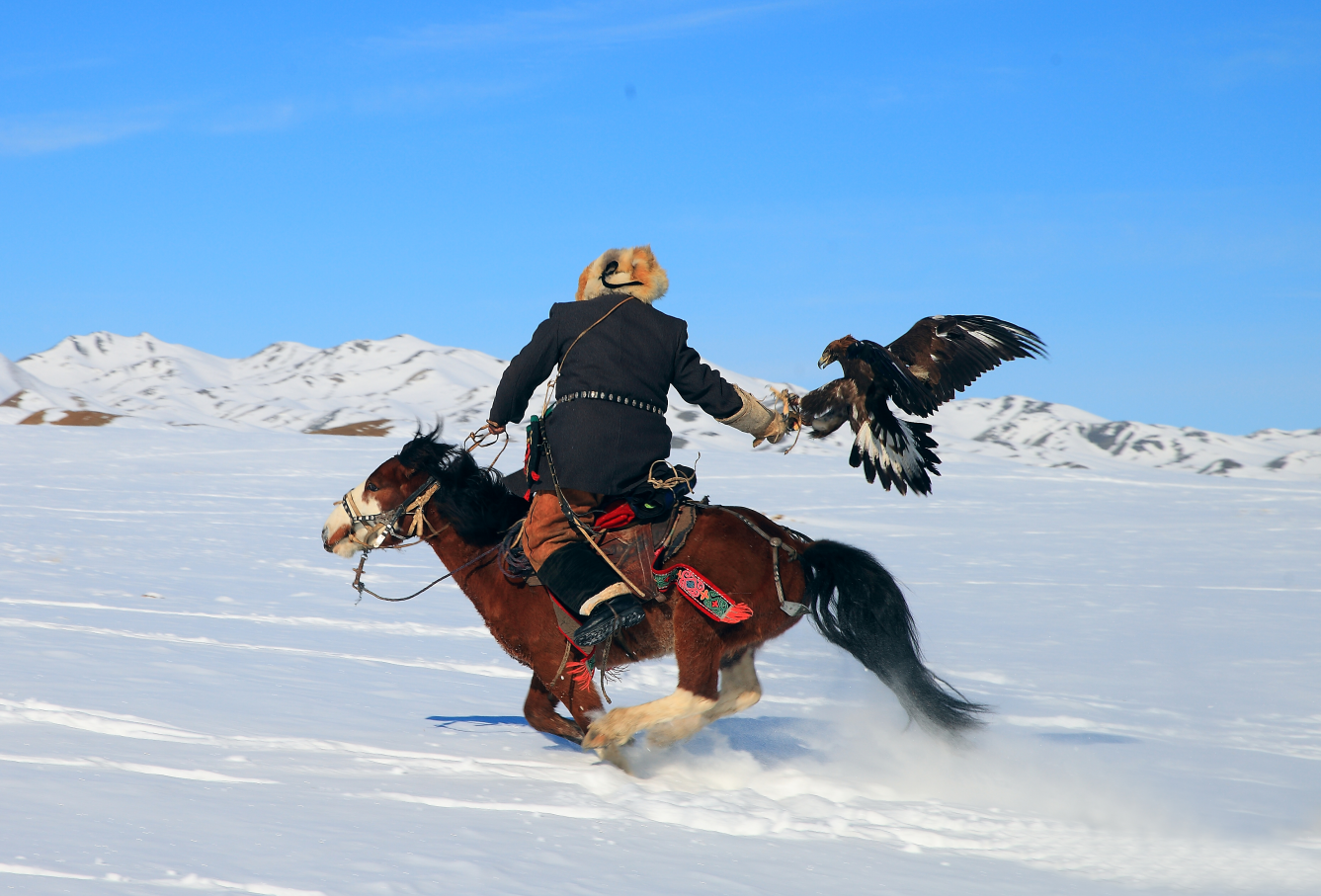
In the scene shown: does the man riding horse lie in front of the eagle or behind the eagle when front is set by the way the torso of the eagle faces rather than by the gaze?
in front

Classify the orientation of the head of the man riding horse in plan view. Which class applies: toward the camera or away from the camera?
away from the camera

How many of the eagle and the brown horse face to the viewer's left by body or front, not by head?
2

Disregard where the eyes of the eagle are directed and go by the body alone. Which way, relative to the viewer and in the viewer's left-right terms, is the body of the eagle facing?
facing to the left of the viewer

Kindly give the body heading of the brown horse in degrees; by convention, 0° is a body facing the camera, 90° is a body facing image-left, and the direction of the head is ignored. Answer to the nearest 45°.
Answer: approximately 90°
